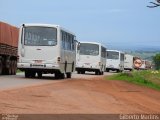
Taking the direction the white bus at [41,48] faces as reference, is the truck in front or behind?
in front
